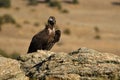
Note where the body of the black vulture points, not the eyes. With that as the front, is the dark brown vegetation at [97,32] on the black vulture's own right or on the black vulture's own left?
on the black vulture's own left

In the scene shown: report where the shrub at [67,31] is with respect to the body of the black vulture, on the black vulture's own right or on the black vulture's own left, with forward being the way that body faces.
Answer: on the black vulture's own left

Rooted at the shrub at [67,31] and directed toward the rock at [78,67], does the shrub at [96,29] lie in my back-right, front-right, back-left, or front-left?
back-left

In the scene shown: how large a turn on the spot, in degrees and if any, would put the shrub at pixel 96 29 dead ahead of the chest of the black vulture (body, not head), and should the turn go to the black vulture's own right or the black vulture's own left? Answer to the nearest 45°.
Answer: approximately 135° to the black vulture's own left

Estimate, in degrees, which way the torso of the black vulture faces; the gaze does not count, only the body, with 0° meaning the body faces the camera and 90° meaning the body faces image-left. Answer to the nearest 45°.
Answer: approximately 315°
